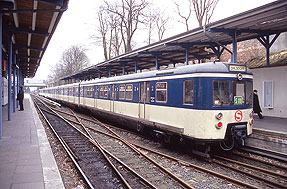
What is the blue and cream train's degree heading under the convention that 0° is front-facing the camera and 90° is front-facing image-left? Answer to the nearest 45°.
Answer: approximately 315°

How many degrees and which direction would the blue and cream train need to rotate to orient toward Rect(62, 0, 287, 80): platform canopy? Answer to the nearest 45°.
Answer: approximately 90° to its left

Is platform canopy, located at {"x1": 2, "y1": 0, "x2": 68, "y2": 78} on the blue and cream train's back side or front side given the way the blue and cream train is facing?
on the front side
